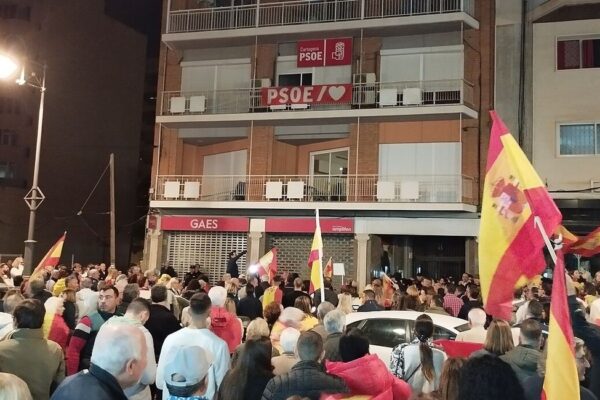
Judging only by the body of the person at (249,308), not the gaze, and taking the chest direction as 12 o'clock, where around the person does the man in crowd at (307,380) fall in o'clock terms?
The man in crowd is roughly at 6 o'clock from the person.

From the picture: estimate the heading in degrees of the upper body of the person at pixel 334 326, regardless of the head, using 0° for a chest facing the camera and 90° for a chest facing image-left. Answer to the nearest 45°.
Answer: approximately 180°

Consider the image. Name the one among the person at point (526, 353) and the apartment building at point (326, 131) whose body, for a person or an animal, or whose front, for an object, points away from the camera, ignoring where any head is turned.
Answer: the person

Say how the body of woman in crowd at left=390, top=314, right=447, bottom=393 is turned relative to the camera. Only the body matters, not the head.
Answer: away from the camera

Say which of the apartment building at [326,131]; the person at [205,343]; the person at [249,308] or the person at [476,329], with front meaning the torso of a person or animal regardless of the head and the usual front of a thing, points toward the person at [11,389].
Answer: the apartment building

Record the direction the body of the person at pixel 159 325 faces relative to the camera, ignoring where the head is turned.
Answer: away from the camera

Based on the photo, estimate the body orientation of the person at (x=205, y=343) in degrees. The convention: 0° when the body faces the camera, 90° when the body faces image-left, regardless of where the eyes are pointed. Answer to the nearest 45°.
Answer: approximately 180°

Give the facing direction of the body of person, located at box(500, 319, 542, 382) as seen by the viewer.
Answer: away from the camera

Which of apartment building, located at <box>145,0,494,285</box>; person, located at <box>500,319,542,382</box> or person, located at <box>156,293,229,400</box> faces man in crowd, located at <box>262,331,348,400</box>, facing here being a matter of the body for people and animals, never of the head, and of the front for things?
the apartment building

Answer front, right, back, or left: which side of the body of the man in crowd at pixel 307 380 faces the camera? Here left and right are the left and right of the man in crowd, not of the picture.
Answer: back

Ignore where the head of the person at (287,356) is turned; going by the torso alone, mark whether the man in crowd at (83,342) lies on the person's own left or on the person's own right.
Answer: on the person's own left

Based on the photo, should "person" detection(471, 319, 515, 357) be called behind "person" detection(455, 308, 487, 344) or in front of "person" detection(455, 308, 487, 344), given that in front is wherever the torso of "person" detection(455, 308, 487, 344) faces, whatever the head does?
behind

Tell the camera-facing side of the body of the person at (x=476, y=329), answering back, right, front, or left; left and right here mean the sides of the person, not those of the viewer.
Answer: back

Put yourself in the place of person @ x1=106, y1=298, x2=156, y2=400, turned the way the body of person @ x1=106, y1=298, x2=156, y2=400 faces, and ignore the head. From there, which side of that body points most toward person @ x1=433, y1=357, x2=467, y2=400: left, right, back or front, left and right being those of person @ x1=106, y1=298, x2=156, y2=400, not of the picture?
right

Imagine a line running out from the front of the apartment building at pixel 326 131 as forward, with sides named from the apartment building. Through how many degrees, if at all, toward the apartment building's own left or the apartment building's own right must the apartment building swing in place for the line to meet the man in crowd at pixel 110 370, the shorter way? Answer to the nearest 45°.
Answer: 0° — it already faces them

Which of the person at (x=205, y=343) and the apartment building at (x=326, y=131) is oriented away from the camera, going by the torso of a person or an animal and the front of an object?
the person
